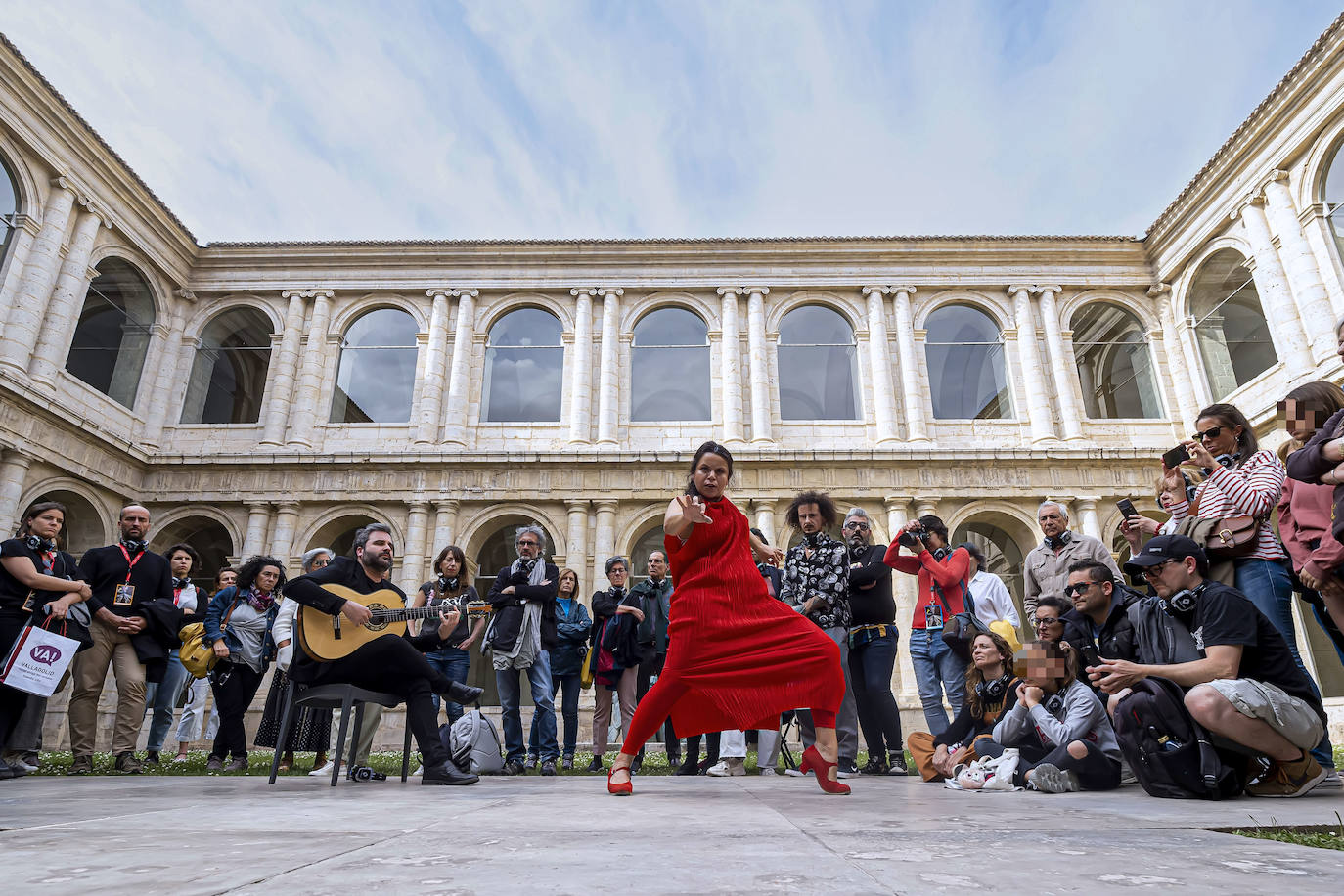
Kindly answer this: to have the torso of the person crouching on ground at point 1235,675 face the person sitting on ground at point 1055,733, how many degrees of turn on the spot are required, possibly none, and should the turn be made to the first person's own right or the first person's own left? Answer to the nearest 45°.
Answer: approximately 45° to the first person's own right

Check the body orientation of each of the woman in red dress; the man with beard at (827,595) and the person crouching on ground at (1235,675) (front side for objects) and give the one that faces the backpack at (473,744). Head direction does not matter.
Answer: the person crouching on ground

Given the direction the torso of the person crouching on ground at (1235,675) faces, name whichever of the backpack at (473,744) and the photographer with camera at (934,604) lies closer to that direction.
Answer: the backpack

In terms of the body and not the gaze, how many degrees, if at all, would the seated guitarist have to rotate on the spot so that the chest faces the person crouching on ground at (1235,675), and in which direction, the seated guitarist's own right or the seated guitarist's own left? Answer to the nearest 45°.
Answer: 0° — they already face them

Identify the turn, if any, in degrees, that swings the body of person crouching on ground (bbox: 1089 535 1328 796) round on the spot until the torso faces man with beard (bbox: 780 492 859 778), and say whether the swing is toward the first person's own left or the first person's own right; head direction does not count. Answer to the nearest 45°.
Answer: approximately 45° to the first person's own right

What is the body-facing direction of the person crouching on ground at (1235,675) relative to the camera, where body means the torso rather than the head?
to the viewer's left

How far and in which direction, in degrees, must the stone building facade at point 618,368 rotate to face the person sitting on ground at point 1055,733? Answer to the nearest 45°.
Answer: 0° — it already faces them

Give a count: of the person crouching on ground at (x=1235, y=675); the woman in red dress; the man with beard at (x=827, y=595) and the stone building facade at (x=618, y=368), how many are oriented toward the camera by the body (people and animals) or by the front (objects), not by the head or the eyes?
3

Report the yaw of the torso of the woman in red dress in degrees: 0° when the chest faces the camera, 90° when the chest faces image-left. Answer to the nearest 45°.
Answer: approximately 0°

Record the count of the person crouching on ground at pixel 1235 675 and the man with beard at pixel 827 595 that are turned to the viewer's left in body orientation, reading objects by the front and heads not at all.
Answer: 1
